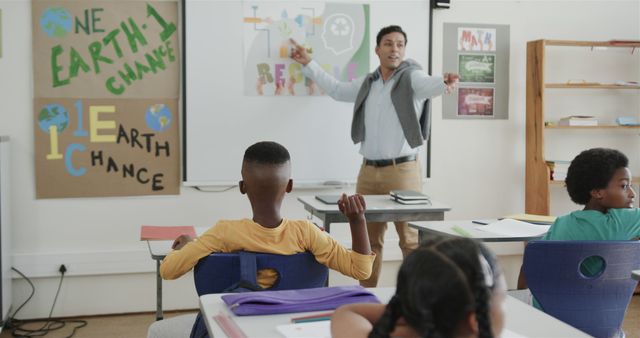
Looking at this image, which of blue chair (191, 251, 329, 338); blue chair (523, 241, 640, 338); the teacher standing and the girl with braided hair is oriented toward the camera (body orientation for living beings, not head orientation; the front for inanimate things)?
the teacher standing

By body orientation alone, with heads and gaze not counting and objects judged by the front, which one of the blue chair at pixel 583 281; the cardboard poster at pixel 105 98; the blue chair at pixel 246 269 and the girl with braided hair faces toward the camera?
the cardboard poster

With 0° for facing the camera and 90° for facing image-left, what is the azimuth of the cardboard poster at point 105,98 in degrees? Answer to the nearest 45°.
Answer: approximately 0°

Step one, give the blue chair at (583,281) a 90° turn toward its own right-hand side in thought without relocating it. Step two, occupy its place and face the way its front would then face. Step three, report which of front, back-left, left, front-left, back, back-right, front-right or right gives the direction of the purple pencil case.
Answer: back-right

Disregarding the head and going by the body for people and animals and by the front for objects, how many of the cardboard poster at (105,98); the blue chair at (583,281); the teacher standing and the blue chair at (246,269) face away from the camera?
2

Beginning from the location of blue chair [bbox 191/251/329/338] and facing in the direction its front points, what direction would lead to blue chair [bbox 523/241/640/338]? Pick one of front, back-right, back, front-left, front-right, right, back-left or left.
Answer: right

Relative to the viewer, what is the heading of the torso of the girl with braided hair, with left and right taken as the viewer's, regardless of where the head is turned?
facing away from the viewer and to the right of the viewer

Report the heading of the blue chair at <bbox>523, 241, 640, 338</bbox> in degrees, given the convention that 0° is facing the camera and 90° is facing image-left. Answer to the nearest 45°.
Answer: approximately 180°

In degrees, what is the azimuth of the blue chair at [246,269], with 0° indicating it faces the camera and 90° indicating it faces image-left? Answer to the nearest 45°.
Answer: approximately 180°

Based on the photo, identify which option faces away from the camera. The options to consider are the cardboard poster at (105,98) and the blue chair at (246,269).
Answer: the blue chair

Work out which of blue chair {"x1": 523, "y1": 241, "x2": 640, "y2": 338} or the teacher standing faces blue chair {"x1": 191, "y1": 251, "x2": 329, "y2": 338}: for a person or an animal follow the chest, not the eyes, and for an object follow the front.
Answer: the teacher standing

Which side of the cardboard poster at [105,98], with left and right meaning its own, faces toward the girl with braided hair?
front
